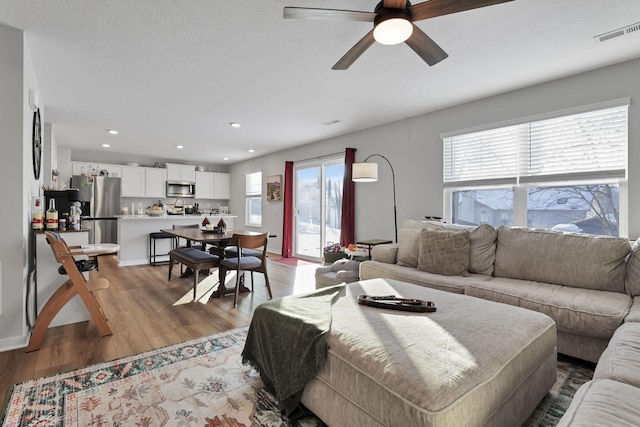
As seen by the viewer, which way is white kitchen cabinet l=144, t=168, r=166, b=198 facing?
toward the camera

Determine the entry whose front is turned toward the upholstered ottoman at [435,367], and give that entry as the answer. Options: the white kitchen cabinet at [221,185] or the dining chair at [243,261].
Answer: the white kitchen cabinet

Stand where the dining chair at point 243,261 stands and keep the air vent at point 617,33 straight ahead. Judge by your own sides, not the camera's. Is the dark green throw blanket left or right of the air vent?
right

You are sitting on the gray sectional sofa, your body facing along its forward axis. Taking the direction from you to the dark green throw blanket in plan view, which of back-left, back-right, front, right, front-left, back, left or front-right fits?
front

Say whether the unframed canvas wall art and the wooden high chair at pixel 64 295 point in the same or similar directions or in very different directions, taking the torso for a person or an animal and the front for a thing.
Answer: very different directions

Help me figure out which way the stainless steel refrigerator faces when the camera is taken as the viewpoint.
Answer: facing the viewer

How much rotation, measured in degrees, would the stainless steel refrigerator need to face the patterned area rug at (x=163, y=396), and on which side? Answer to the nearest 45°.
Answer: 0° — it already faces it

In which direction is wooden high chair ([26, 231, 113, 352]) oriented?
to the viewer's right

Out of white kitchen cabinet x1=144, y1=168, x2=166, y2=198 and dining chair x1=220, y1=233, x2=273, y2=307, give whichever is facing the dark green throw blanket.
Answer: the white kitchen cabinet

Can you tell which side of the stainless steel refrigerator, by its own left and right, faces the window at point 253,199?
left

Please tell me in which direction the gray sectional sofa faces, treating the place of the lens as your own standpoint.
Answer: facing the viewer and to the left of the viewer

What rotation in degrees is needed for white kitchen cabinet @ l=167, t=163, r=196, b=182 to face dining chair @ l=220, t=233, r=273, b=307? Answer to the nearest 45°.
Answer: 0° — it already faces it

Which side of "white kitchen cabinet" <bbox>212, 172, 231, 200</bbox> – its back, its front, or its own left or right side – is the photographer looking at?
front

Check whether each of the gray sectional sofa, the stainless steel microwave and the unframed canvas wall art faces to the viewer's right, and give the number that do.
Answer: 0

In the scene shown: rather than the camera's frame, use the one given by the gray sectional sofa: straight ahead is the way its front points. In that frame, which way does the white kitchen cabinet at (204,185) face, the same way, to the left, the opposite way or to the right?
to the left

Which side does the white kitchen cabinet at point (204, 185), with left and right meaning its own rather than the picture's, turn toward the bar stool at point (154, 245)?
front

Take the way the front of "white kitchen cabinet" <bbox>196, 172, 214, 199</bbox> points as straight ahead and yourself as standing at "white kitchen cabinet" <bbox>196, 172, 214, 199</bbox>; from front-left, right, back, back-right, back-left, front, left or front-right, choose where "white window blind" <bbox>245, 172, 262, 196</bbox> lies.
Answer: front-left

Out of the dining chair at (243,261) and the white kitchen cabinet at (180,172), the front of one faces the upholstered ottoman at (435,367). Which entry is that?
the white kitchen cabinet

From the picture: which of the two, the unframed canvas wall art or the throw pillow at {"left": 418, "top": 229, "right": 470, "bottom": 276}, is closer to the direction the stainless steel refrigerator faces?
the throw pillow

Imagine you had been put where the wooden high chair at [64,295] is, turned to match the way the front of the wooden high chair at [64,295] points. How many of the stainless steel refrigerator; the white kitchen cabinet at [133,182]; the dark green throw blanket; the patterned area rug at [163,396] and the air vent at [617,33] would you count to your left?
2

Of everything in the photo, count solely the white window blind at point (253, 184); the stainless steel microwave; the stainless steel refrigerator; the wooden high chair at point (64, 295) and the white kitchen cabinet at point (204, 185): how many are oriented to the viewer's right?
1

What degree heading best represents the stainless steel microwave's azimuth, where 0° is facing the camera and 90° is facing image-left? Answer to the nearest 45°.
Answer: approximately 0°
